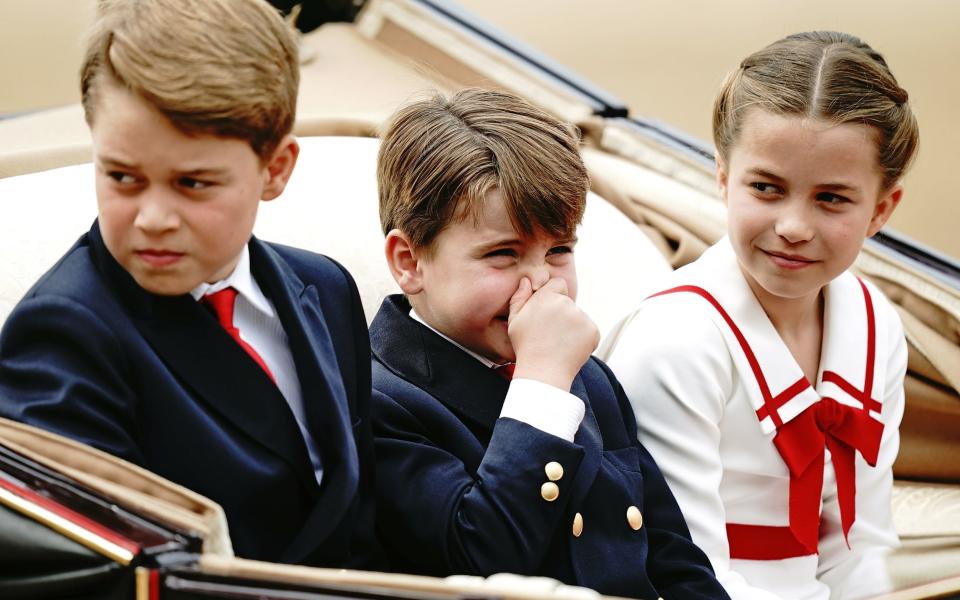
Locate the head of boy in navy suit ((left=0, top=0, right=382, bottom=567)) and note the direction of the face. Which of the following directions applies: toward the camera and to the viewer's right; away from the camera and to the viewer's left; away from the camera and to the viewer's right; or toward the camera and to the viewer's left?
toward the camera and to the viewer's left

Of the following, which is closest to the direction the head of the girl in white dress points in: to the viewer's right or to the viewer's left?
to the viewer's left

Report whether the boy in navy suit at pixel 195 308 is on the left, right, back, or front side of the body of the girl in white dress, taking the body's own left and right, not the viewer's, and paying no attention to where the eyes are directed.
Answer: right

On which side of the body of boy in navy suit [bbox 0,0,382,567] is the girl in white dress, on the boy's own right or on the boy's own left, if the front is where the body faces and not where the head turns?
on the boy's own left
